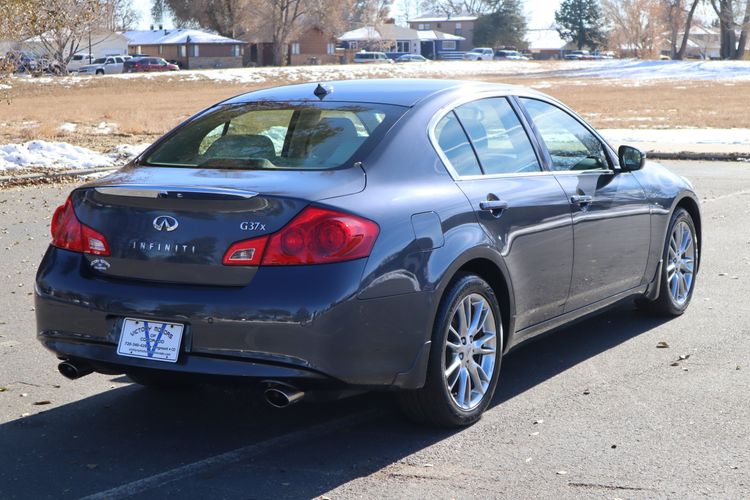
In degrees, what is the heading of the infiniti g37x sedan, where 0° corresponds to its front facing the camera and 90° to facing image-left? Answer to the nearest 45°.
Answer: approximately 225°
